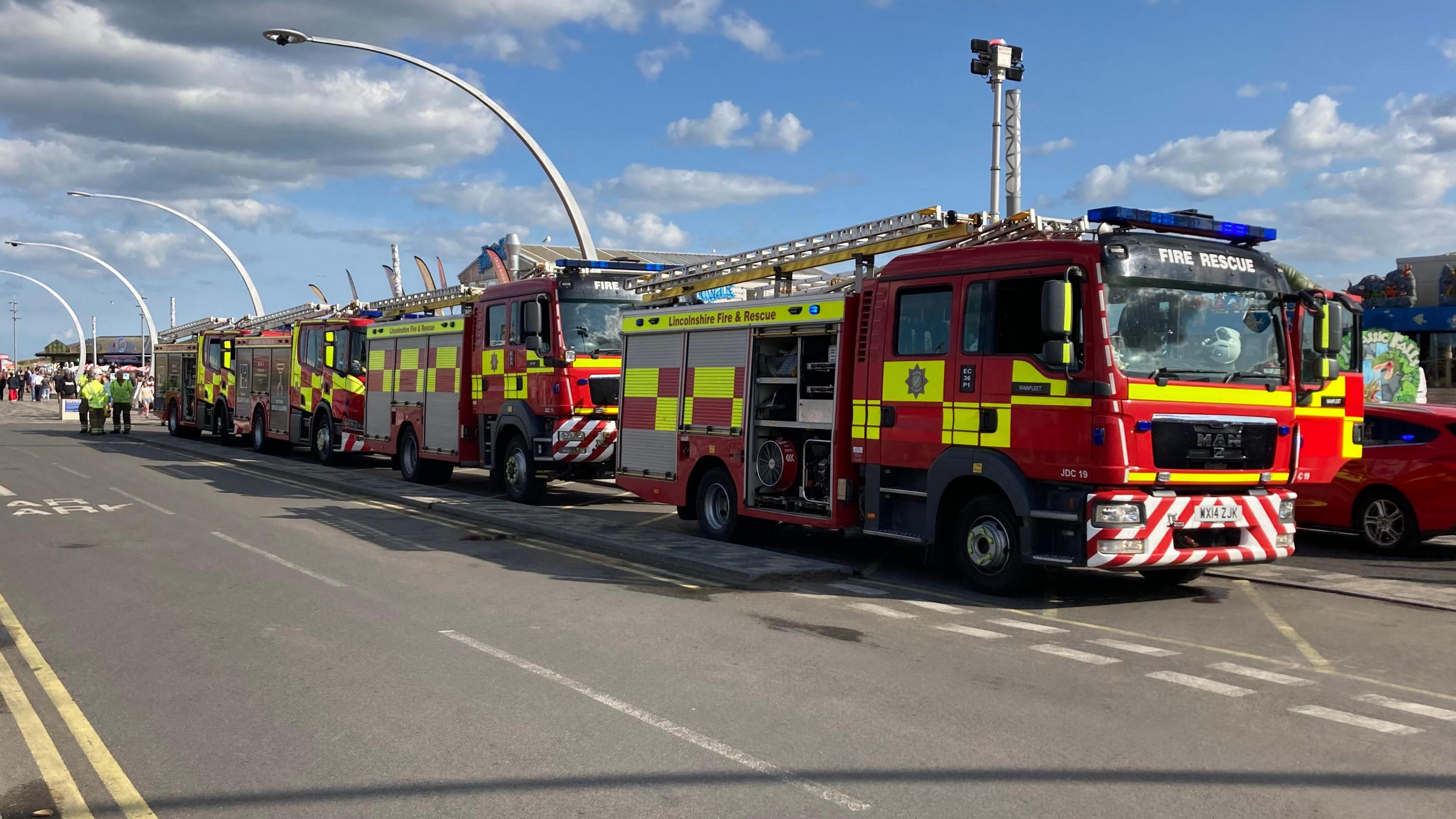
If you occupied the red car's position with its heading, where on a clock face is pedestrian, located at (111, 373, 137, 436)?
The pedestrian is roughly at 11 o'clock from the red car.

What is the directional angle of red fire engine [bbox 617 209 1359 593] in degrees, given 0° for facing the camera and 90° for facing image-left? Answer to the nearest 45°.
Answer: approximately 315°

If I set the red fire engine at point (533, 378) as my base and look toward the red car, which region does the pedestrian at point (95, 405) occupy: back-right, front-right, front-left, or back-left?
back-left

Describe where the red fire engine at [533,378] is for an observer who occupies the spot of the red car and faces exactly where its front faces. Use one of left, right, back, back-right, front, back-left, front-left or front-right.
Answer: front-left

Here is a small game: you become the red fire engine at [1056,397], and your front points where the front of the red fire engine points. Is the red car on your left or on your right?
on your left

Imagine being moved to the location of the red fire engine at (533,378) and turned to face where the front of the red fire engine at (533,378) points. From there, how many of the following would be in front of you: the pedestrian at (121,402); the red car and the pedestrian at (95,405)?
1

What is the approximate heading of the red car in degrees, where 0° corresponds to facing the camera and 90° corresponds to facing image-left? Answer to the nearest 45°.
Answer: approximately 135°

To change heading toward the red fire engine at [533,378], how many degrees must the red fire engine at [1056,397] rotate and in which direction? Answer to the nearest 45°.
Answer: approximately 180°

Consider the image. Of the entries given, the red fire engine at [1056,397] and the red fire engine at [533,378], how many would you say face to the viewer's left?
0

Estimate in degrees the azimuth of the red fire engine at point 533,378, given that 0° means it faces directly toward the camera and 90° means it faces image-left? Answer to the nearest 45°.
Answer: approximately 315°

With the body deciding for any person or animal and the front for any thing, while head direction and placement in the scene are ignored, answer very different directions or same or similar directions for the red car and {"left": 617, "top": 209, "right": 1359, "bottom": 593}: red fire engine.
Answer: very different directions

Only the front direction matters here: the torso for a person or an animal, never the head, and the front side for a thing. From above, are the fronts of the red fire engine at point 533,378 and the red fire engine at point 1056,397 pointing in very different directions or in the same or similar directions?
same or similar directions

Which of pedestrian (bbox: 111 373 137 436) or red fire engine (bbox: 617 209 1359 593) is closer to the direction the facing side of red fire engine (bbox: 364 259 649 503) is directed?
the red fire engine

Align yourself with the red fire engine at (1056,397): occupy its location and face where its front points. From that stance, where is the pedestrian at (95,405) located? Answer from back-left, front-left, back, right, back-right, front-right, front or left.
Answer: back

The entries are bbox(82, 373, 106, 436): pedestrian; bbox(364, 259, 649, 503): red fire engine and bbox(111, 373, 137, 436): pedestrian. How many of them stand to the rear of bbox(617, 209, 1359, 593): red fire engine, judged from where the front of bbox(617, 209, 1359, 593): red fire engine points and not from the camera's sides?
3

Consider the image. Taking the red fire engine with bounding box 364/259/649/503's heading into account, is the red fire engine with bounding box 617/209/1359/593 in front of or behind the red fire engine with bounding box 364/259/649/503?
in front

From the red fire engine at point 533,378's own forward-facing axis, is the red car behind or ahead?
ahead

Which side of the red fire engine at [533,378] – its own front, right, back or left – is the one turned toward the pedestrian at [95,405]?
back
